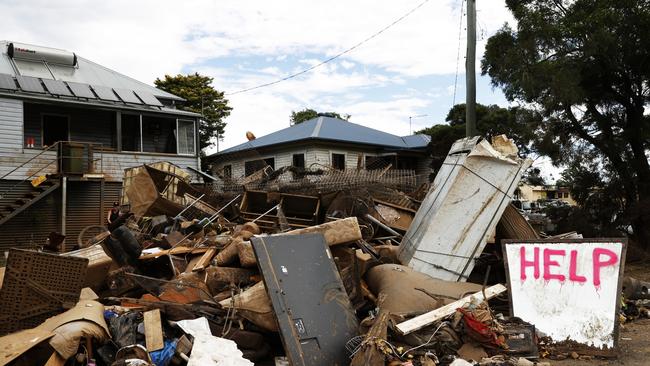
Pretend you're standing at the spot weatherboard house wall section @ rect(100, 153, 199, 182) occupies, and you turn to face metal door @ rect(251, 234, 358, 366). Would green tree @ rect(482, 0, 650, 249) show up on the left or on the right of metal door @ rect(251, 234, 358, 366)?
left

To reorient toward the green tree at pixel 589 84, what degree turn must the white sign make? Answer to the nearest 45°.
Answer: approximately 180°

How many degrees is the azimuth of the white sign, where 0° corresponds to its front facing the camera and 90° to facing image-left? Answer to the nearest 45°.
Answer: approximately 0°

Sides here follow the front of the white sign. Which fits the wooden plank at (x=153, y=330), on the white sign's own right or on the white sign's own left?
on the white sign's own right

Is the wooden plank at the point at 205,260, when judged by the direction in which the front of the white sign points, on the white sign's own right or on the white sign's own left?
on the white sign's own right

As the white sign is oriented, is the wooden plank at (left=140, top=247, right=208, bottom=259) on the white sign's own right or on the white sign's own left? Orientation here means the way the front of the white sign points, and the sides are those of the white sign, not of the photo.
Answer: on the white sign's own right

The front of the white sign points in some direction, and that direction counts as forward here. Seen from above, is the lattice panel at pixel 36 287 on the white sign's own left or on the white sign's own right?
on the white sign's own right
